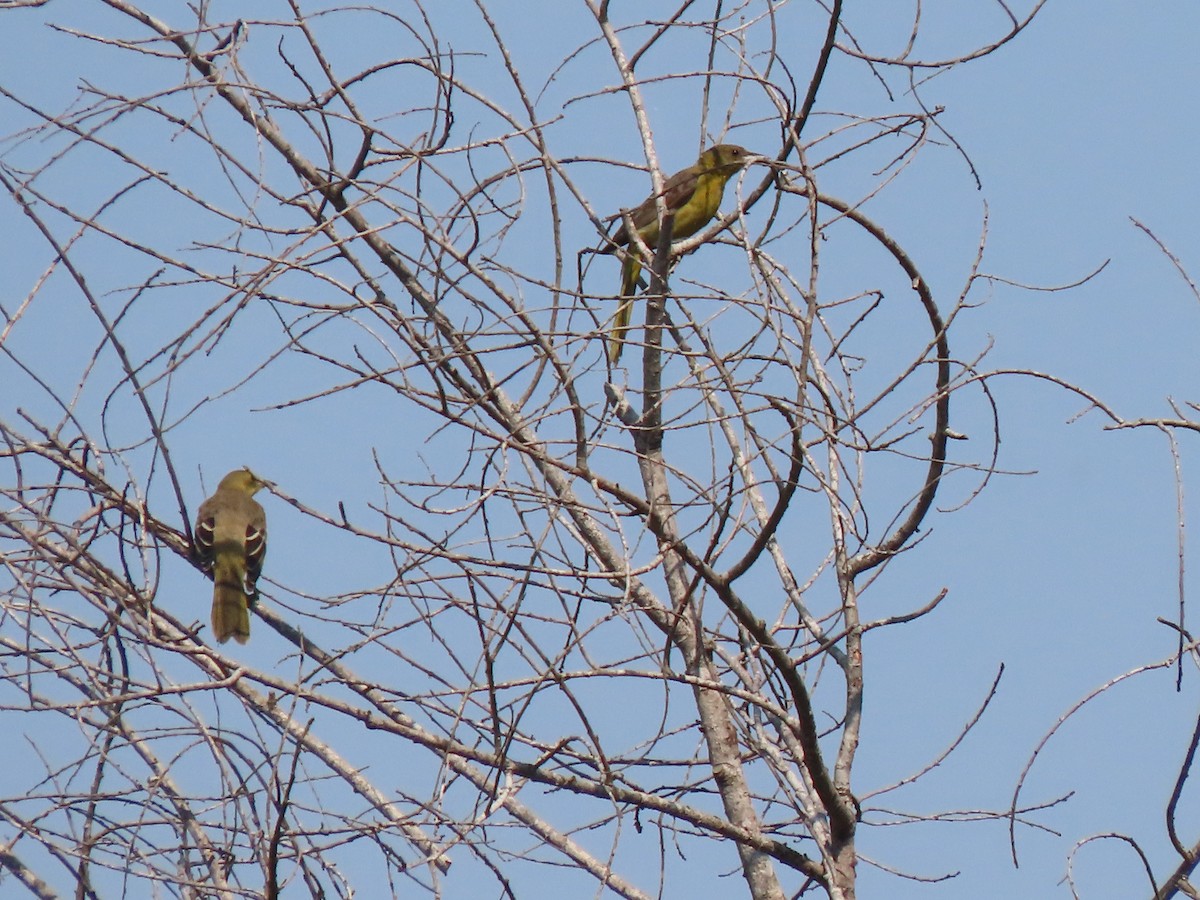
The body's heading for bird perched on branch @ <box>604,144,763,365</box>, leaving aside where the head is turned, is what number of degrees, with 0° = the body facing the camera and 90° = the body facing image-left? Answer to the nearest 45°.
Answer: approximately 270°

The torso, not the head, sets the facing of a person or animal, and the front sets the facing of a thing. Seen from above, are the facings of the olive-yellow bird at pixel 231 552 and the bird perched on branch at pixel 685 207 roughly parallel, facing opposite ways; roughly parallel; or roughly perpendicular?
roughly perpendicular

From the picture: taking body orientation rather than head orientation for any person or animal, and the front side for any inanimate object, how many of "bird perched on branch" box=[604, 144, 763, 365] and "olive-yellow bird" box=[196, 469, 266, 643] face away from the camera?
1

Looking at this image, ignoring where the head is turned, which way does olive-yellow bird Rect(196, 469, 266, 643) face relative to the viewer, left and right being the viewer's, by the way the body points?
facing away from the viewer

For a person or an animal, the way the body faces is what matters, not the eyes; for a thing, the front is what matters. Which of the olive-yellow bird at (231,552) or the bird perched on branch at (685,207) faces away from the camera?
the olive-yellow bird
